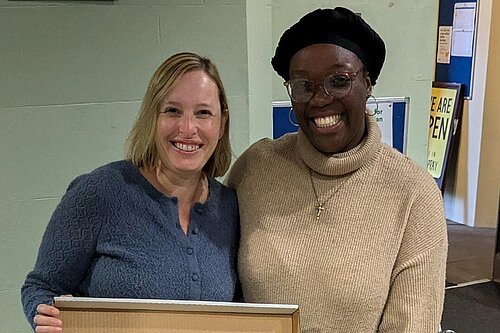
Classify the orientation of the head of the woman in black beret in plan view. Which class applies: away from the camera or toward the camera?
toward the camera

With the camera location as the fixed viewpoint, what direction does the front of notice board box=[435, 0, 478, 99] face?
facing the viewer and to the left of the viewer

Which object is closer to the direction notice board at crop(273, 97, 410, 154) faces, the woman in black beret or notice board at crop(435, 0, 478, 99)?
the woman in black beret

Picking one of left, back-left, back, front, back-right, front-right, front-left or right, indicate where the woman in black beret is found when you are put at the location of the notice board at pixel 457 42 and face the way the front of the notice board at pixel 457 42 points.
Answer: front-left

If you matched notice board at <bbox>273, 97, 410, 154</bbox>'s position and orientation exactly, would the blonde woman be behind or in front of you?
in front

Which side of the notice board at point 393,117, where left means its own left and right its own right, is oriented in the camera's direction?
front

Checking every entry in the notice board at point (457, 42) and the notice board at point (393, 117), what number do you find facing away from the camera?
0

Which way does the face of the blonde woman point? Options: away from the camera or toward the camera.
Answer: toward the camera

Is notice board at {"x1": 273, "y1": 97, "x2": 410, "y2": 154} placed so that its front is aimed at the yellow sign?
no

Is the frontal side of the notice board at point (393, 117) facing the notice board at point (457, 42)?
no
